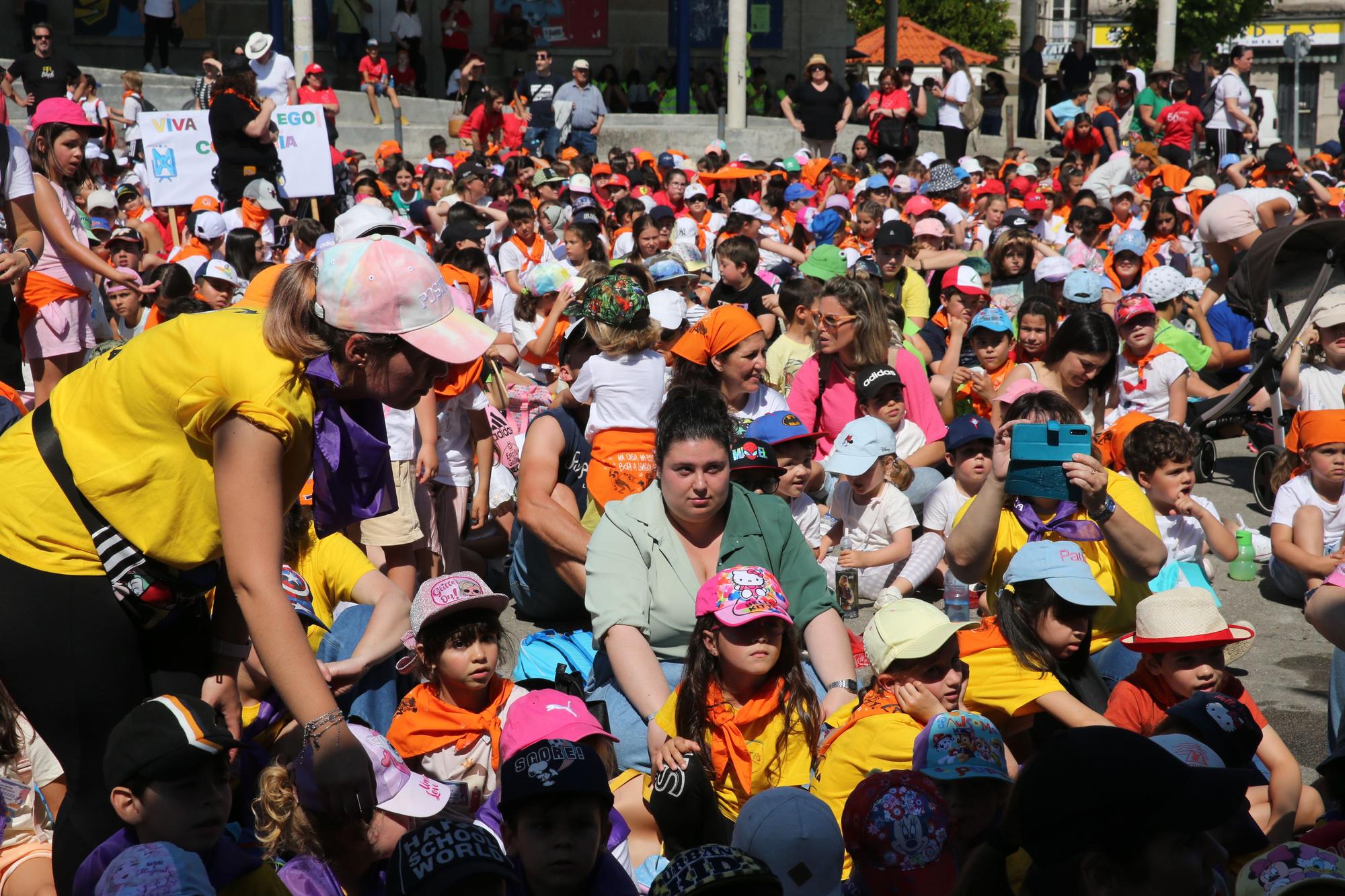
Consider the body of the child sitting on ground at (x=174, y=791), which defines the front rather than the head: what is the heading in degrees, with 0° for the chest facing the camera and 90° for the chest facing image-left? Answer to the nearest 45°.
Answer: approximately 315°

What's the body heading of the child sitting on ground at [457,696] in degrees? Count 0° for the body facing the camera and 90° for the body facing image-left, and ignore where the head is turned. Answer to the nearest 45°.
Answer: approximately 315°

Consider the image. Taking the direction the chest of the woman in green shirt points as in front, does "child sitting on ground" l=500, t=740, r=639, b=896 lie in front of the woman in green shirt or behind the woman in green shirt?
in front

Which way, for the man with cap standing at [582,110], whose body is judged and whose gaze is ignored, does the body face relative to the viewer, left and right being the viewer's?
facing the viewer

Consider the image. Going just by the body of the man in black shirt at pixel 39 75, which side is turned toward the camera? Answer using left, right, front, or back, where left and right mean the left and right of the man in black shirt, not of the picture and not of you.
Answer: front

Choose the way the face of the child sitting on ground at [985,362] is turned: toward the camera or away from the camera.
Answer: toward the camera

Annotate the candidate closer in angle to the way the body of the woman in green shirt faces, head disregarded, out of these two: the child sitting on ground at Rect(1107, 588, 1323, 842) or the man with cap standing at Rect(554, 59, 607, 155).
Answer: the child sitting on ground

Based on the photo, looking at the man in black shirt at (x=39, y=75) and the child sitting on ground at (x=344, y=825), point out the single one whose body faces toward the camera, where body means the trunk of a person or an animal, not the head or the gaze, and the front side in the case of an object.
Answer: the man in black shirt

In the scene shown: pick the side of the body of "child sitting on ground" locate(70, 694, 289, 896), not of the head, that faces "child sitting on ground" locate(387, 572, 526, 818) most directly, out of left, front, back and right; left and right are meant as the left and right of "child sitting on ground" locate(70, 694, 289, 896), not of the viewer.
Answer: left

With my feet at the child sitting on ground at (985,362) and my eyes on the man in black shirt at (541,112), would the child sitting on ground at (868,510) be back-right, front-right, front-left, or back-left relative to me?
back-left

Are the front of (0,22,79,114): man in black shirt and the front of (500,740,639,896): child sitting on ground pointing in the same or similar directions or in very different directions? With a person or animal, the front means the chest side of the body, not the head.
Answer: same or similar directions

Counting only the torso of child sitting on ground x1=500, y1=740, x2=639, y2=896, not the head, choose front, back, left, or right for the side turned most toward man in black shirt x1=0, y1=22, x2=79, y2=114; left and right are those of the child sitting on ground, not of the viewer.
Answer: back

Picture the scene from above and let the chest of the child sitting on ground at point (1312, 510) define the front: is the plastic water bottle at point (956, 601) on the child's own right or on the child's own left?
on the child's own right

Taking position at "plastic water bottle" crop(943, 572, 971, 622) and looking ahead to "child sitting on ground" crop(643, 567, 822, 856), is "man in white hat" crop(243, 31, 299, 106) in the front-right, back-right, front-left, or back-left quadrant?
back-right

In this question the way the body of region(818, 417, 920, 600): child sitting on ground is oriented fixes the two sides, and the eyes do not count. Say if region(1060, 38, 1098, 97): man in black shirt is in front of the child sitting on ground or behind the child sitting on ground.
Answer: behind

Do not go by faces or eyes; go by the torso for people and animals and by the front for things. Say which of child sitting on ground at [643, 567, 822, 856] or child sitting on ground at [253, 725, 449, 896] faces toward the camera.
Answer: child sitting on ground at [643, 567, 822, 856]

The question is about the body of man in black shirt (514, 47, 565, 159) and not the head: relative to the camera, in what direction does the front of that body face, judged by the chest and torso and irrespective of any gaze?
toward the camera

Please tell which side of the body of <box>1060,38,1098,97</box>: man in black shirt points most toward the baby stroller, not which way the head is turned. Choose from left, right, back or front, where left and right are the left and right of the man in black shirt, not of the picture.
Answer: front
